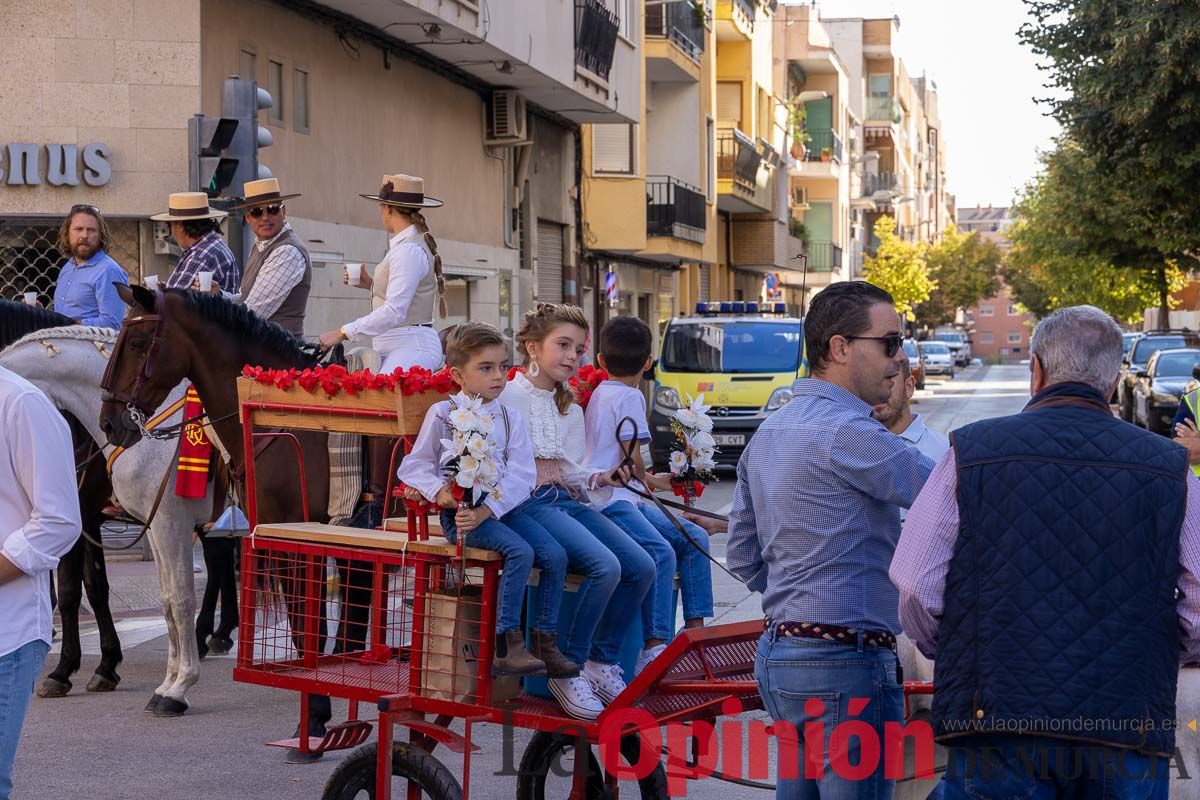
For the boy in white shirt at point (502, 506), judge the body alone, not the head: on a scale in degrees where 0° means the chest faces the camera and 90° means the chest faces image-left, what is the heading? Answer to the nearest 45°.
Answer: approximately 315°

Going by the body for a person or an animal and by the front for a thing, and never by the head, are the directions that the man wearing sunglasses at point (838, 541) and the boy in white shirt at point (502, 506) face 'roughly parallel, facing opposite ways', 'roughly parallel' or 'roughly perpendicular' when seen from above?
roughly perpendicular

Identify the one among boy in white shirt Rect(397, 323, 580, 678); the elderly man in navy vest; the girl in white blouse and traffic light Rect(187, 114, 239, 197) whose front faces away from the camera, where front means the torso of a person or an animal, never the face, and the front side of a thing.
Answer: the elderly man in navy vest

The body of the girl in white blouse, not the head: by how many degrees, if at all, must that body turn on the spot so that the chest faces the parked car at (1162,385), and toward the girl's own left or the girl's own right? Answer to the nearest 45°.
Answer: approximately 90° to the girl's own left

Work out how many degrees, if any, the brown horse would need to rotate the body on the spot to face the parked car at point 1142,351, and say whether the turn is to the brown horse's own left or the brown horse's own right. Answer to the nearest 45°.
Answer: approximately 180°

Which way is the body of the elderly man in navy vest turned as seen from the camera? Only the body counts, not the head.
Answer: away from the camera
